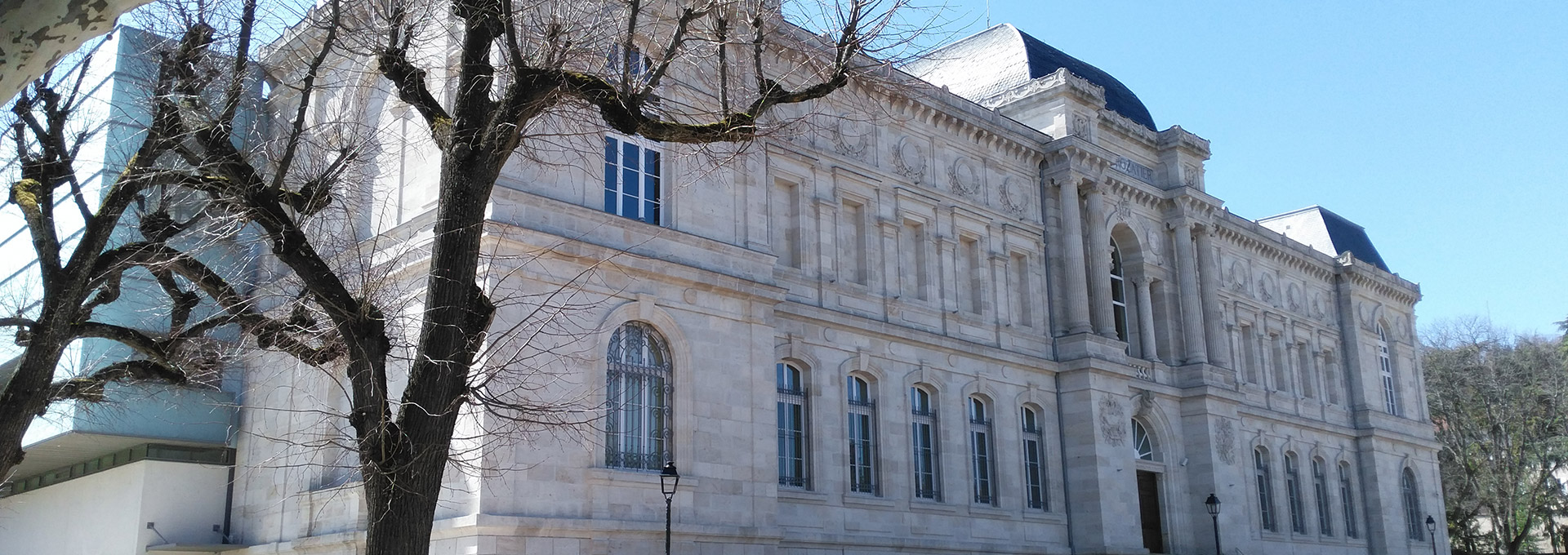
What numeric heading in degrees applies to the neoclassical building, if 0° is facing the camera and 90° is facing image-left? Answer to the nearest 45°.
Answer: approximately 315°

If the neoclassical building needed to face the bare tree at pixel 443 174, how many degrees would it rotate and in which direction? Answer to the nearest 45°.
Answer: approximately 45° to its right
